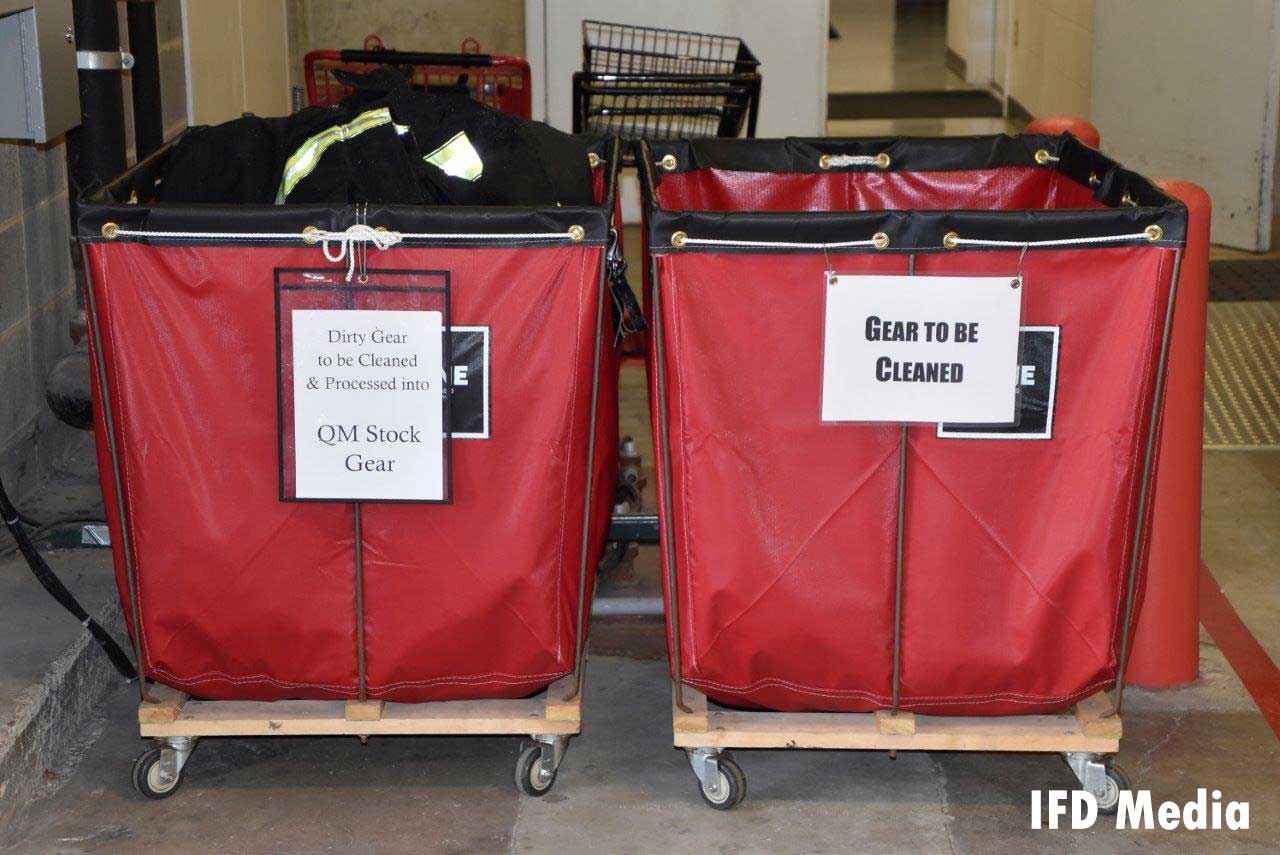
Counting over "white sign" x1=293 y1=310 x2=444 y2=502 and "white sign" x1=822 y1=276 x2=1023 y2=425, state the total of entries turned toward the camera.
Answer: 2

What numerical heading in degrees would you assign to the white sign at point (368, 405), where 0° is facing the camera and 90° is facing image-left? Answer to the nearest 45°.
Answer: approximately 0°

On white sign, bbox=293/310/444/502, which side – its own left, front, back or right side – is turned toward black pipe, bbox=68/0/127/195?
back

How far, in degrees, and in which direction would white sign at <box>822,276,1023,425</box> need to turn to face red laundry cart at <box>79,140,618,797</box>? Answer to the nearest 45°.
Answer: approximately 90° to its right

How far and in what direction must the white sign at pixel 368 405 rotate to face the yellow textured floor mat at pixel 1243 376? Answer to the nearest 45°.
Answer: approximately 135° to its left

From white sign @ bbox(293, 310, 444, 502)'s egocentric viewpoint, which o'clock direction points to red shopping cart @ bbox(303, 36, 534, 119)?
The red shopping cart is roughly at 6 o'clock from the white sign.

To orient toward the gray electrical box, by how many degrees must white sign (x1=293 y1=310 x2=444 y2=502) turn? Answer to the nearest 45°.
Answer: approximately 135° to its right

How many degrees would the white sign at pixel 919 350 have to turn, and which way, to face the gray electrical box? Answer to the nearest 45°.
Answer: approximately 90° to its right

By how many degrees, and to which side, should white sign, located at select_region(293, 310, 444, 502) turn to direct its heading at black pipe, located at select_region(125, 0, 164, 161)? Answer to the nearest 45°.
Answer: approximately 180°

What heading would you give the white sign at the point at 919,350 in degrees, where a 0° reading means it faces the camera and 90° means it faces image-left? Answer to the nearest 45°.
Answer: approximately 0°

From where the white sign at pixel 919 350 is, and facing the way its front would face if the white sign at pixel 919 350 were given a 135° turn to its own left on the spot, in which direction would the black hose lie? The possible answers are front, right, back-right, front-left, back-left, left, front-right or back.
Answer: back-left

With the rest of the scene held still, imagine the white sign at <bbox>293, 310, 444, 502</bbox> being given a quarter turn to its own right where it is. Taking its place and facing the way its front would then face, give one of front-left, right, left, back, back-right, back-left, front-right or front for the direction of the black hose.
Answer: front-right
